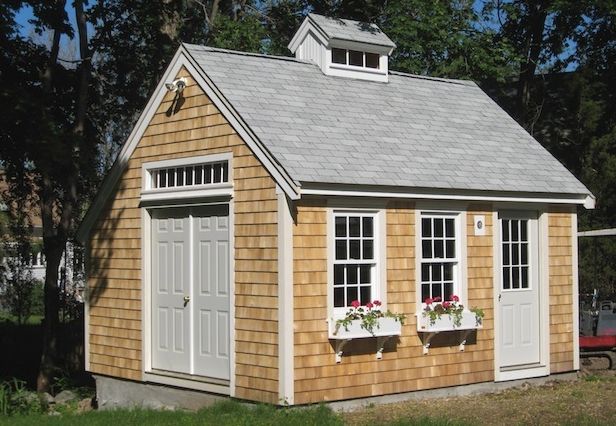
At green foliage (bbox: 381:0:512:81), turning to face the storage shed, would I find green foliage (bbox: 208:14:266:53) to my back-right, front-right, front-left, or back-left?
front-right

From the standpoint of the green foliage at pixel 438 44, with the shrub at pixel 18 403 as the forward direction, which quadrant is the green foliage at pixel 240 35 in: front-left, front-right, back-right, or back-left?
front-right

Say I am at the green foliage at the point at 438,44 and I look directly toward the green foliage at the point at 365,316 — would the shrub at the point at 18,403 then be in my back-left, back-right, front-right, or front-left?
front-right
